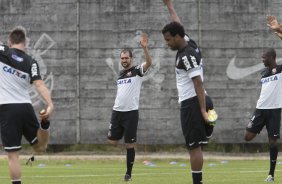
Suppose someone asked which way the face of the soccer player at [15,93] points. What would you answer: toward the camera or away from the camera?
away from the camera

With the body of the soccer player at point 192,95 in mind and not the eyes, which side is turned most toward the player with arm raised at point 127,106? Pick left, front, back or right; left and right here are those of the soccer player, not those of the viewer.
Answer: right

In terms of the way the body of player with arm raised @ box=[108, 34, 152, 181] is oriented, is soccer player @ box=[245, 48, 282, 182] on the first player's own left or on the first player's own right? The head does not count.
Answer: on the first player's own left

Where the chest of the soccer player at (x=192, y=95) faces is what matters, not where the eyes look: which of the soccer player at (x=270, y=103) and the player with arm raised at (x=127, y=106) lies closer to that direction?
the player with arm raised

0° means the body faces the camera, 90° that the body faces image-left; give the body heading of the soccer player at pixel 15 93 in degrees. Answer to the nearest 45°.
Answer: approximately 180°

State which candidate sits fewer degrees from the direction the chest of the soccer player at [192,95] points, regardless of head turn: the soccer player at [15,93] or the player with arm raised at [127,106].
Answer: the soccer player
